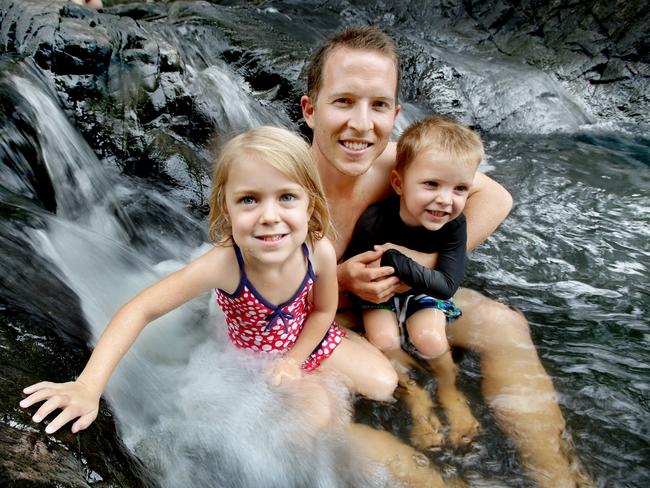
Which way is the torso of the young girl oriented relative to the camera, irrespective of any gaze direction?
toward the camera

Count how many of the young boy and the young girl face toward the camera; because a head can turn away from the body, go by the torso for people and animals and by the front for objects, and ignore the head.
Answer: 2

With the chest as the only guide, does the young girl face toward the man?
no

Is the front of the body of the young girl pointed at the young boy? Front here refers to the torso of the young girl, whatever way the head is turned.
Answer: no

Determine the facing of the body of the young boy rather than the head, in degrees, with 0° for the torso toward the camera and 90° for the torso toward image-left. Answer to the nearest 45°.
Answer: approximately 0°

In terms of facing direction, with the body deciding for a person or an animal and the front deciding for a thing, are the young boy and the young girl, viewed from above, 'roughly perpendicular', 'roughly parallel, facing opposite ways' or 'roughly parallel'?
roughly parallel

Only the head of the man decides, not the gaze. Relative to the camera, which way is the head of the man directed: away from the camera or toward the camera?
toward the camera

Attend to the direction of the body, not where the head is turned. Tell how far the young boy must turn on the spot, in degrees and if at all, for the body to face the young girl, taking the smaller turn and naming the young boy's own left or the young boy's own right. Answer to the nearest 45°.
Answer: approximately 45° to the young boy's own right

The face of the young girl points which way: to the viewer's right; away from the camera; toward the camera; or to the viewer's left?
toward the camera
